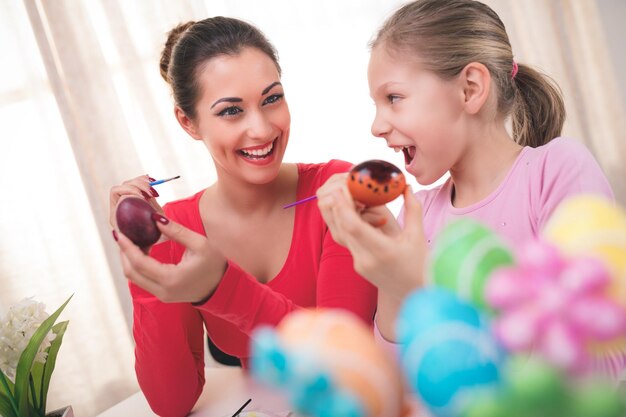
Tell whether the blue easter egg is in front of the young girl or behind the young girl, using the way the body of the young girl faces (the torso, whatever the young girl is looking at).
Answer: in front

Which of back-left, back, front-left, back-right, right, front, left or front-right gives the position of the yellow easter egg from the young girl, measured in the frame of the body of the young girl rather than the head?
front-left

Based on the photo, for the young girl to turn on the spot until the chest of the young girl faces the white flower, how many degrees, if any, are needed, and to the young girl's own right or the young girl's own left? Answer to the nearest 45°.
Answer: approximately 45° to the young girl's own right

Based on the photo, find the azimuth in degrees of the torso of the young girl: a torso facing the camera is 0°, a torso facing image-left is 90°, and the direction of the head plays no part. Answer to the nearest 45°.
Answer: approximately 45°

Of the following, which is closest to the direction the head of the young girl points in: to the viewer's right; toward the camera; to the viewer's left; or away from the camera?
to the viewer's left

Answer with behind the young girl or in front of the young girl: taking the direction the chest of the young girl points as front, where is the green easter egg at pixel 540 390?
in front

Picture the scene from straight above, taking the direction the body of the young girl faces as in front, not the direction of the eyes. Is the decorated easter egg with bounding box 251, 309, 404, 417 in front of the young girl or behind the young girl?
in front
